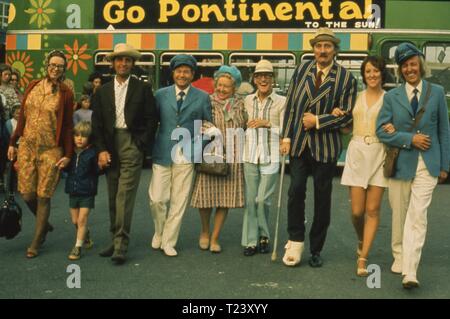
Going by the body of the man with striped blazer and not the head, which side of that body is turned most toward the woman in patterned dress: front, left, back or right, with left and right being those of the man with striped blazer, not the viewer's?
right

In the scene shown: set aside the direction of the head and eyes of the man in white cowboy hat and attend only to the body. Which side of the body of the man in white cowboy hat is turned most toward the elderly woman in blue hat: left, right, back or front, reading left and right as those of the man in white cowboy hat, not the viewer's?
left

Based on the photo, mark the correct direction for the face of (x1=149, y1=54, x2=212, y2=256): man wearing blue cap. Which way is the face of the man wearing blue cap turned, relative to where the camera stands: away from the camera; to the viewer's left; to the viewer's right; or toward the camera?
toward the camera

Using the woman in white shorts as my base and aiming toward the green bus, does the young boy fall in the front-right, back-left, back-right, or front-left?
front-left

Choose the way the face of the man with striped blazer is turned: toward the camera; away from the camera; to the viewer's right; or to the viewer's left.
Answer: toward the camera

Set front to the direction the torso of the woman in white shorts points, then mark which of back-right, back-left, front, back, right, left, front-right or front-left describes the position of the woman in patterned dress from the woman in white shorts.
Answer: right

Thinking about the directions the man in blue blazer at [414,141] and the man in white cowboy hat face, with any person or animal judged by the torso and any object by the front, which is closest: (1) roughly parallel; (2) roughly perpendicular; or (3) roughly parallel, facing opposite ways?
roughly parallel

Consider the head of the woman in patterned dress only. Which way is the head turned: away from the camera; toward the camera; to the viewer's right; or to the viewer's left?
toward the camera

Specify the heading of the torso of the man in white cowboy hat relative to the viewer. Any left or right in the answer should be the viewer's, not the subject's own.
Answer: facing the viewer

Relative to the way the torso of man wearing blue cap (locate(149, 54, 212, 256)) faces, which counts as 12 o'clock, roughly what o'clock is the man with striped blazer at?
The man with striped blazer is roughly at 10 o'clock from the man wearing blue cap.
